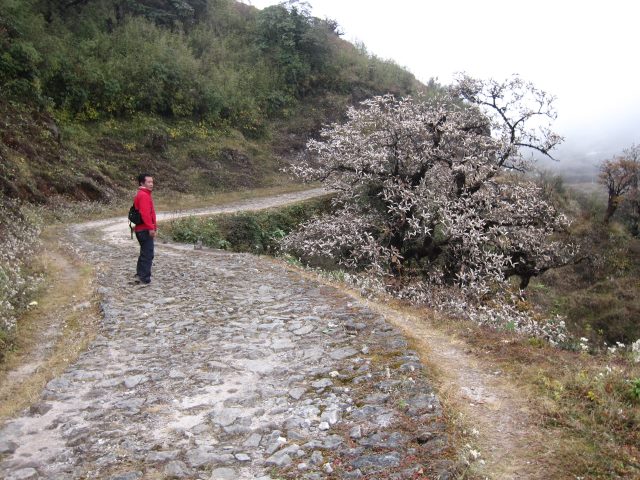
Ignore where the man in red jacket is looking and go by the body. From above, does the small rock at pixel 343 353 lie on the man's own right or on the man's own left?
on the man's own right

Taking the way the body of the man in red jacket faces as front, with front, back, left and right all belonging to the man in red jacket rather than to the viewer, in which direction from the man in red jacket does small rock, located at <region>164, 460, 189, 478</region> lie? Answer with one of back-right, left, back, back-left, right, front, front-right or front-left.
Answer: right

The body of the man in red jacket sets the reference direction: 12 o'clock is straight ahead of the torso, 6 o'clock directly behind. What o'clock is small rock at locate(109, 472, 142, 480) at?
The small rock is roughly at 3 o'clock from the man in red jacket.

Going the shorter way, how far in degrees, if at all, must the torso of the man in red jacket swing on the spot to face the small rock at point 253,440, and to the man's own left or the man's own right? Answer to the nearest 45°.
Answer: approximately 90° to the man's own right

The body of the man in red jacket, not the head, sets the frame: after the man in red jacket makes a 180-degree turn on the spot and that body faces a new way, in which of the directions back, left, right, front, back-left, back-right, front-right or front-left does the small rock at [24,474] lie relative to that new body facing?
left

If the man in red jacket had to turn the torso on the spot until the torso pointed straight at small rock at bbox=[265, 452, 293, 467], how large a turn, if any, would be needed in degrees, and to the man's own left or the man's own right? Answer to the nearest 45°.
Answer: approximately 90° to the man's own right

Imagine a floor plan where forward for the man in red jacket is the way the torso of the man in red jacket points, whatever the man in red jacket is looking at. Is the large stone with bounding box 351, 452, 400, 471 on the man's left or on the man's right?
on the man's right

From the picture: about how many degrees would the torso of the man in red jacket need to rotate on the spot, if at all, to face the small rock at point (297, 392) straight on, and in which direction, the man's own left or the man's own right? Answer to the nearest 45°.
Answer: approximately 90° to the man's own right

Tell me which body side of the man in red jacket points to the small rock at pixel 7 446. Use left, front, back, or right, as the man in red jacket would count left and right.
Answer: right

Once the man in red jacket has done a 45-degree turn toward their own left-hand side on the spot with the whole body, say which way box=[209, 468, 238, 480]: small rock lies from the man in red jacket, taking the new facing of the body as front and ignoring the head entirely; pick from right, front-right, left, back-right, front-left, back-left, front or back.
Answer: back-right

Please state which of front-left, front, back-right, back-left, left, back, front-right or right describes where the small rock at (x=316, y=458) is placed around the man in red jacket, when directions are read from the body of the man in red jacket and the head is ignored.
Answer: right

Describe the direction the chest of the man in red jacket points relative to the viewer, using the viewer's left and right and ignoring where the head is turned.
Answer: facing to the right of the viewer
